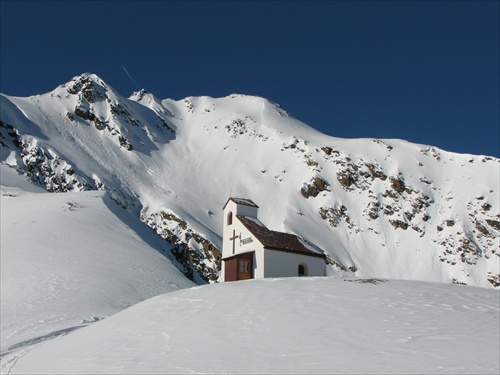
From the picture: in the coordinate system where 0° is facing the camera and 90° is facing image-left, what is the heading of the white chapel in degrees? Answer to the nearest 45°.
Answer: approximately 45°
